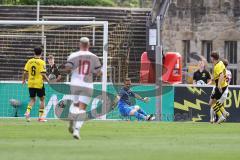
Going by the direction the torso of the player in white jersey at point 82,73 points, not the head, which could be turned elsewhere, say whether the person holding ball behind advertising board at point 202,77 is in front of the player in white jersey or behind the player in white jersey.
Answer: in front

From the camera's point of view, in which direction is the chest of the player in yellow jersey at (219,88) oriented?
to the viewer's left

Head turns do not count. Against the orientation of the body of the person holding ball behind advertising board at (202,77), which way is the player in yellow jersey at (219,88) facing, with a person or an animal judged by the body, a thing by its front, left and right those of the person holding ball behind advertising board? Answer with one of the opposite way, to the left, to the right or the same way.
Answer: to the right

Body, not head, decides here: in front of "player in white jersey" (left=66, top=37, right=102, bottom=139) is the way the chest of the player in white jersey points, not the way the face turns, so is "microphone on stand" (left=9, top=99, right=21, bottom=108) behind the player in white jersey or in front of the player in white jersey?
in front

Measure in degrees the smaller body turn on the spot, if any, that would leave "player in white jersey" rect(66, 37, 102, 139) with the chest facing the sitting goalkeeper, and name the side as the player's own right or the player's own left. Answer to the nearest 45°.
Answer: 0° — they already face them

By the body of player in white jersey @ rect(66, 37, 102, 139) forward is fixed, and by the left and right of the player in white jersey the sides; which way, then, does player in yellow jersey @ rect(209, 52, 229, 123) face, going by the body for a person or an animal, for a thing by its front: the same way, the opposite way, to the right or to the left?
to the left

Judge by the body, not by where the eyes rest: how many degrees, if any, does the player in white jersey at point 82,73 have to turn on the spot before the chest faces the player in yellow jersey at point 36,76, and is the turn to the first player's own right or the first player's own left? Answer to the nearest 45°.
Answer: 0° — they already face them

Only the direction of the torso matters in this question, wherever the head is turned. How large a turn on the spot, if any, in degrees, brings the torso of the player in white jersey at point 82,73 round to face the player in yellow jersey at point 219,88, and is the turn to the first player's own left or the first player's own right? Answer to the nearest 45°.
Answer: approximately 45° to the first player's own right

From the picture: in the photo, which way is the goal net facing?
toward the camera

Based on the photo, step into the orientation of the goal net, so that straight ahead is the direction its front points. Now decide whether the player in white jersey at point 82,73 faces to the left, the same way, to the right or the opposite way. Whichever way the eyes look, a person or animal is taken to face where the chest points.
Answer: the opposite way

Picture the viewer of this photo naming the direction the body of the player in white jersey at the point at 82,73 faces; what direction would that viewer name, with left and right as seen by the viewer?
facing away from the viewer

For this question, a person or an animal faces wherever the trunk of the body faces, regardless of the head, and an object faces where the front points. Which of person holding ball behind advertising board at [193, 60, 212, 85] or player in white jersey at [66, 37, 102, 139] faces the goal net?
the player in white jersey

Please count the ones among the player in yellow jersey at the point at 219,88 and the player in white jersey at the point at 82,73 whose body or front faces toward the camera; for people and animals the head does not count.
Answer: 0
